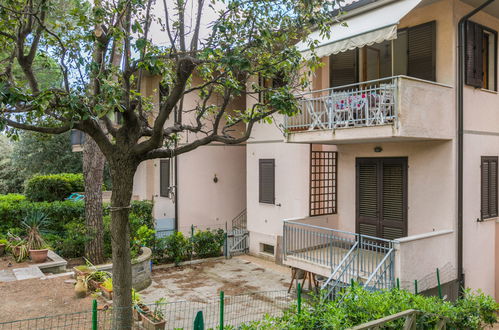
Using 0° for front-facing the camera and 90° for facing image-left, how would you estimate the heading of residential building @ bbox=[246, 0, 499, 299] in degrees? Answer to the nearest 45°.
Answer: approximately 45°

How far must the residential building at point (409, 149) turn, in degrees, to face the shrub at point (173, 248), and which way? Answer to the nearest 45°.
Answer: approximately 45° to its right

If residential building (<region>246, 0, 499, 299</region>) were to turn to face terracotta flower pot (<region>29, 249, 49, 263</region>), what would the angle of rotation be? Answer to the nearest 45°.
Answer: approximately 45° to its right

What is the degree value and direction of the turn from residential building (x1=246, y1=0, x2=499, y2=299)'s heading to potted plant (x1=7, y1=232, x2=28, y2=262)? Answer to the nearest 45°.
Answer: approximately 45° to its right

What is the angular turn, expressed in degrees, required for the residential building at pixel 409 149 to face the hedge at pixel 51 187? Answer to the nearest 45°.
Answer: approximately 45° to its right

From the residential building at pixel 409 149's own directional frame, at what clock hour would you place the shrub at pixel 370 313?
The shrub is roughly at 11 o'clock from the residential building.
